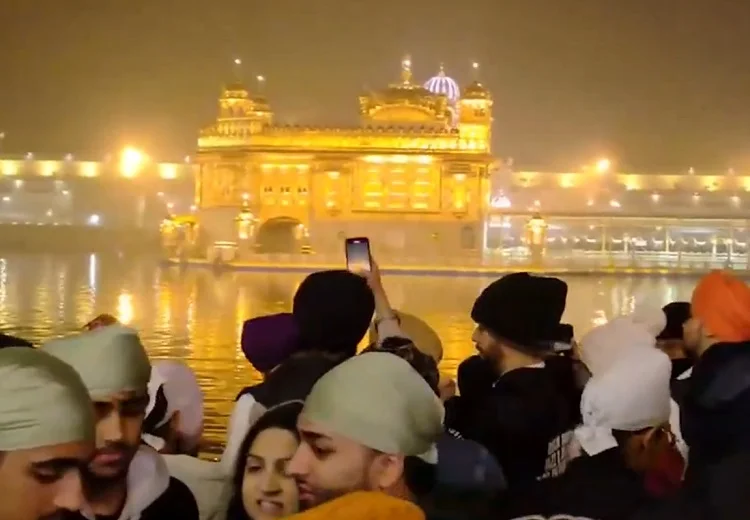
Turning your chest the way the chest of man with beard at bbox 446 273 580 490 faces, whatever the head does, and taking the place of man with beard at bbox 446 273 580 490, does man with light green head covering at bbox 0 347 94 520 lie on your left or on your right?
on your left

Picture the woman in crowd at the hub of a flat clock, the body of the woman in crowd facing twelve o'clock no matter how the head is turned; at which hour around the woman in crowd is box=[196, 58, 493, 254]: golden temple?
The golden temple is roughly at 6 o'clock from the woman in crowd.

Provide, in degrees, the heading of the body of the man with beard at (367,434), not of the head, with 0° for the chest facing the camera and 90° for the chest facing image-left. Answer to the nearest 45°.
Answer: approximately 90°

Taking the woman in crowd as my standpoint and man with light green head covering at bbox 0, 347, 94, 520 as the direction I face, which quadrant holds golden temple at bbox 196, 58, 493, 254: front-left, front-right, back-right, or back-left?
back-right

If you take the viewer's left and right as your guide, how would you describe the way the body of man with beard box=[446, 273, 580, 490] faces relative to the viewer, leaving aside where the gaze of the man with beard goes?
facing away from the viewer and to the left of the viewer
